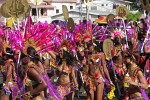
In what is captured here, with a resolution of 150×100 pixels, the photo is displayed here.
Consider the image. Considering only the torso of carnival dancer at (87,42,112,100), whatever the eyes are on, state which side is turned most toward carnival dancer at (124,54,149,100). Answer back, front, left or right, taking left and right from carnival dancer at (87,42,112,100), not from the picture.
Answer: left

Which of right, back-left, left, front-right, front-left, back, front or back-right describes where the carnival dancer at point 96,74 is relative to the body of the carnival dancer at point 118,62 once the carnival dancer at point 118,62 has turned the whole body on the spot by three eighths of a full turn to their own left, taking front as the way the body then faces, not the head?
back

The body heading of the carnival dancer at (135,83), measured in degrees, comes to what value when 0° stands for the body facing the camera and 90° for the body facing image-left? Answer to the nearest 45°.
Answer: approximately 45°

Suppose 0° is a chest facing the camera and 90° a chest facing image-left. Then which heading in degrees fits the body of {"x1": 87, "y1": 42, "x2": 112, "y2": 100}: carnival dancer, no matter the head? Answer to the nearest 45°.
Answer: approximately 45°

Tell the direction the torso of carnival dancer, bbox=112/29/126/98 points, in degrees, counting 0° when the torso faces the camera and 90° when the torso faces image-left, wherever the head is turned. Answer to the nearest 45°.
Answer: approximately 0°

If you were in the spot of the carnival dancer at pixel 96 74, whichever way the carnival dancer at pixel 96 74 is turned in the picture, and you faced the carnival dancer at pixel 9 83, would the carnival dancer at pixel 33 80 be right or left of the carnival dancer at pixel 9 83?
left

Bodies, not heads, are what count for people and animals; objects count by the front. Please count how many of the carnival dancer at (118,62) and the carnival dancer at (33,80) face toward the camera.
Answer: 1
